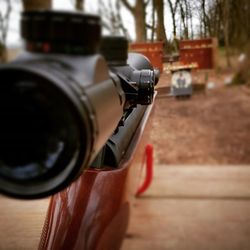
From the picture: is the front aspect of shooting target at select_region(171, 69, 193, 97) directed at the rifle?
yes

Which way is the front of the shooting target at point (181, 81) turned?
toward the camera
